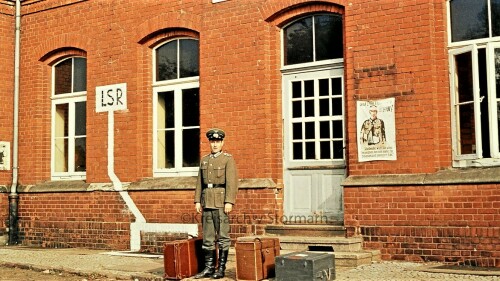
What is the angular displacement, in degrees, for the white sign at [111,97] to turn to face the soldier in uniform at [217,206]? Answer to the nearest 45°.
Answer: approximately 45° to its left

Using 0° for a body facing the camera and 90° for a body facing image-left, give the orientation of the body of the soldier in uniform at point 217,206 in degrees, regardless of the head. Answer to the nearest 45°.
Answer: approximately 45°

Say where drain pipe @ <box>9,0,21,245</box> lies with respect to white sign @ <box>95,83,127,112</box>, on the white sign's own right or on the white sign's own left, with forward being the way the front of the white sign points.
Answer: on the white sign's own right

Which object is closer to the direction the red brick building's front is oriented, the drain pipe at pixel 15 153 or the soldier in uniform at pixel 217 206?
the soldier in uniform

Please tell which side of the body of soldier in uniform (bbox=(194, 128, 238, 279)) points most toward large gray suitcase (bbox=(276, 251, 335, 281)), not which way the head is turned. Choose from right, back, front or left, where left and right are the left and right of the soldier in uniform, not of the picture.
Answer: left

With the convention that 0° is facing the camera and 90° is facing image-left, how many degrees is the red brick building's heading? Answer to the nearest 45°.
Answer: approximately 45°

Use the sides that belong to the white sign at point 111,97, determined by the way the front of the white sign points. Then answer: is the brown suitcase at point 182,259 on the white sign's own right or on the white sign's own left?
on the white sign's own left

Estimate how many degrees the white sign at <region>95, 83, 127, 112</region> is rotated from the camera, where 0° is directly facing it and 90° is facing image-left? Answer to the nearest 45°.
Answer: approximately 45°
